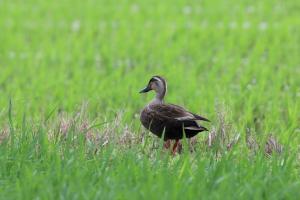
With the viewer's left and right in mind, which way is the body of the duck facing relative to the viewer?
facing to the left of the viewer
